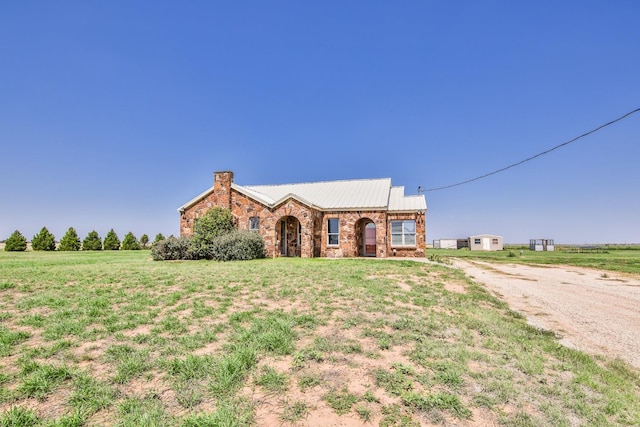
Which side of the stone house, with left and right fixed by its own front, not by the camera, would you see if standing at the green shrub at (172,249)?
right

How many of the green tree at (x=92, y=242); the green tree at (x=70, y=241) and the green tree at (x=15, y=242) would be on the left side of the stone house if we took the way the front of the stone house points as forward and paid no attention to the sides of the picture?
0

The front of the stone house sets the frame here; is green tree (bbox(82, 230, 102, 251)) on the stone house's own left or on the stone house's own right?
on the stone house's own right

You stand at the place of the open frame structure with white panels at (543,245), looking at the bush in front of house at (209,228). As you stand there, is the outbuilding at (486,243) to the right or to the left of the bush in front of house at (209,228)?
right

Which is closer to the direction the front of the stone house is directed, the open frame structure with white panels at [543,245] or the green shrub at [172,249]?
the green shrub

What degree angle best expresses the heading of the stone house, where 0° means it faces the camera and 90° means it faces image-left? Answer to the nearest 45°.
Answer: approximately 0°

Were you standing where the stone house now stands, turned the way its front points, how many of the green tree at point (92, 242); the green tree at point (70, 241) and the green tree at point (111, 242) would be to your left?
0

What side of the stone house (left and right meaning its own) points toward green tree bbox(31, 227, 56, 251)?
right

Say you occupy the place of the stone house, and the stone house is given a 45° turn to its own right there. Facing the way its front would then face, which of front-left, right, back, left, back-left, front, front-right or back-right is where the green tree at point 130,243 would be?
right

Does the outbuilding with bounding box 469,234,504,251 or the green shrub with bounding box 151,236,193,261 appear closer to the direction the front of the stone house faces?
the green shrub
